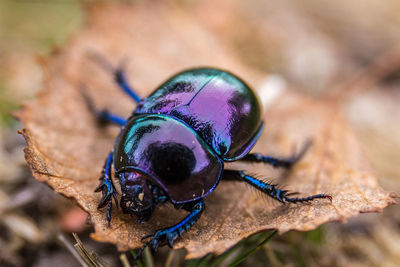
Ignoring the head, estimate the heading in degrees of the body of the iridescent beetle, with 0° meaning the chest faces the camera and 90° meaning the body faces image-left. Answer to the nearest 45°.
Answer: approximately 45°
